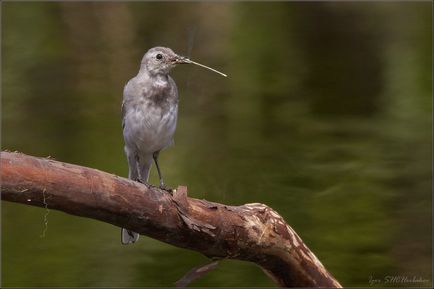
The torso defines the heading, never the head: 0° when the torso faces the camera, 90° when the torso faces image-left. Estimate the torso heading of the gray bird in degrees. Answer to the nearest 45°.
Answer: approximately 315°
